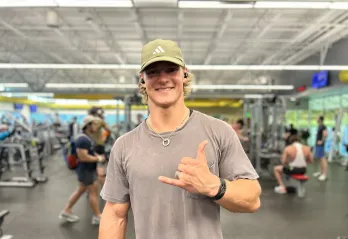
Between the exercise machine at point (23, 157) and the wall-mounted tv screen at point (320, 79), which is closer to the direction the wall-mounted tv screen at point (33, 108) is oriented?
the exercise machine

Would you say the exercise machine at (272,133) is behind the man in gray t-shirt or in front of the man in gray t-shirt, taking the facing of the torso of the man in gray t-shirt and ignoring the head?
behind

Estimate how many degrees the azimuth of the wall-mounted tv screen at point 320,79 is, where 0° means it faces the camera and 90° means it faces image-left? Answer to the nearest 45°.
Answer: approximately 45°

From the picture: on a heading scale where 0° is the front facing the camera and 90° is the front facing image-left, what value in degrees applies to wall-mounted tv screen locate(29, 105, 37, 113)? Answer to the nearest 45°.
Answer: approximately 0°

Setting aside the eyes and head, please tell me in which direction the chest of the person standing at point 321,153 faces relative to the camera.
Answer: to the viewer's left

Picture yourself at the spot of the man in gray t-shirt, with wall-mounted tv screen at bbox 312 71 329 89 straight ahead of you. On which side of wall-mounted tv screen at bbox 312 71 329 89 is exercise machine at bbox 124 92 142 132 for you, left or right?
left
